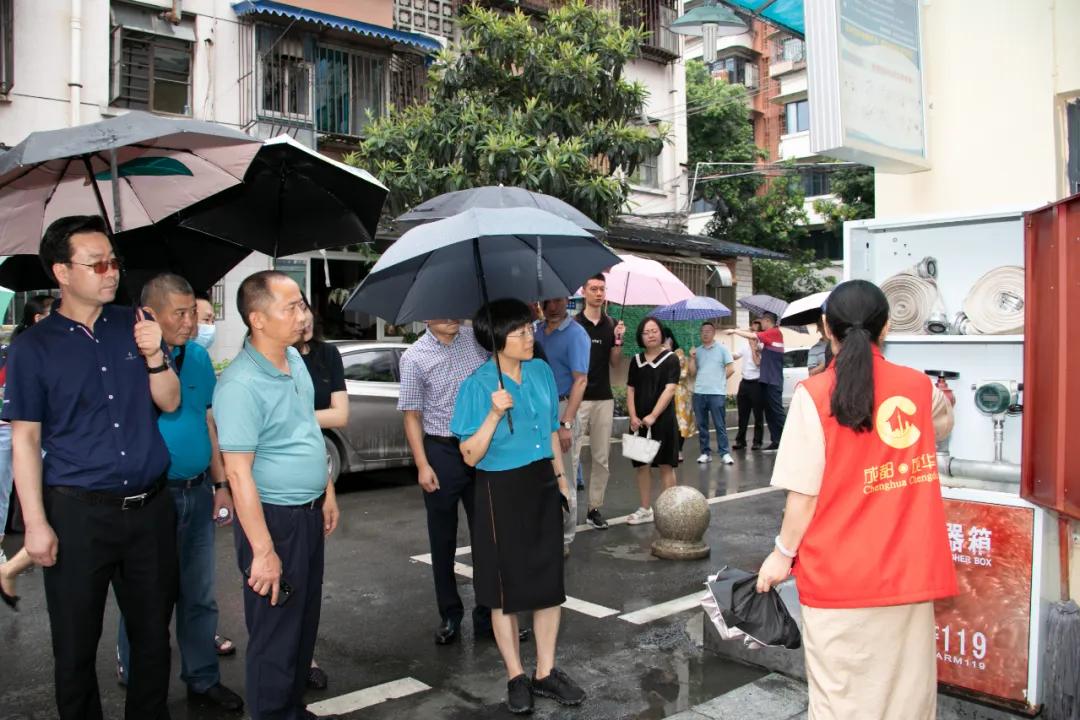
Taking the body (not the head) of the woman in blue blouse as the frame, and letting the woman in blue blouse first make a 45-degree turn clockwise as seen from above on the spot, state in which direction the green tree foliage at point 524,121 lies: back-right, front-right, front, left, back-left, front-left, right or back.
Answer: back

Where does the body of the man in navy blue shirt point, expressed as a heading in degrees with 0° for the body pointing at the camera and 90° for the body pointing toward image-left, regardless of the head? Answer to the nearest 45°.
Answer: approximately 315°

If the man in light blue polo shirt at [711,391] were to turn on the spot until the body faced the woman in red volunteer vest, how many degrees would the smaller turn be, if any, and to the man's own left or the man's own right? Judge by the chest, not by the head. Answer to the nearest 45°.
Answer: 0° — they already face them

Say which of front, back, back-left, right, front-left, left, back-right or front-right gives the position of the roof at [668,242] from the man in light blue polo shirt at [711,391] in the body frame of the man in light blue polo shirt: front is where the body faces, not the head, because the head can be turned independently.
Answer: back

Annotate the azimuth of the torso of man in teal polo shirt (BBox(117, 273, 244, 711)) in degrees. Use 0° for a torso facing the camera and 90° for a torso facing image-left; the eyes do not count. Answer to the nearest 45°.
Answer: approximately 315°

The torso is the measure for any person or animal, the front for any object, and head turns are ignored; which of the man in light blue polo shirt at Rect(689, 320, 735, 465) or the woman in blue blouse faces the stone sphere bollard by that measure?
the man in light blue polo shirt

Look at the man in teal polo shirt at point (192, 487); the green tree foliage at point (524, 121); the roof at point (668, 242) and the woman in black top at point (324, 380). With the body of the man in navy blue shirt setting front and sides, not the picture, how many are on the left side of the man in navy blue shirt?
4

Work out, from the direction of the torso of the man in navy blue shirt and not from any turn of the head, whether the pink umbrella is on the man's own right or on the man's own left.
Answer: on the man's own left

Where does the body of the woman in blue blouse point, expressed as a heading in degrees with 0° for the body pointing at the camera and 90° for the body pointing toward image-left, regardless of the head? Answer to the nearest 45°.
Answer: approximately 315°

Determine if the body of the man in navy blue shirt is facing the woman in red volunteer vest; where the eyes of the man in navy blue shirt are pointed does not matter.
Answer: yes

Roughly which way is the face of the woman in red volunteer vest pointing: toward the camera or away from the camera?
away from the camera
